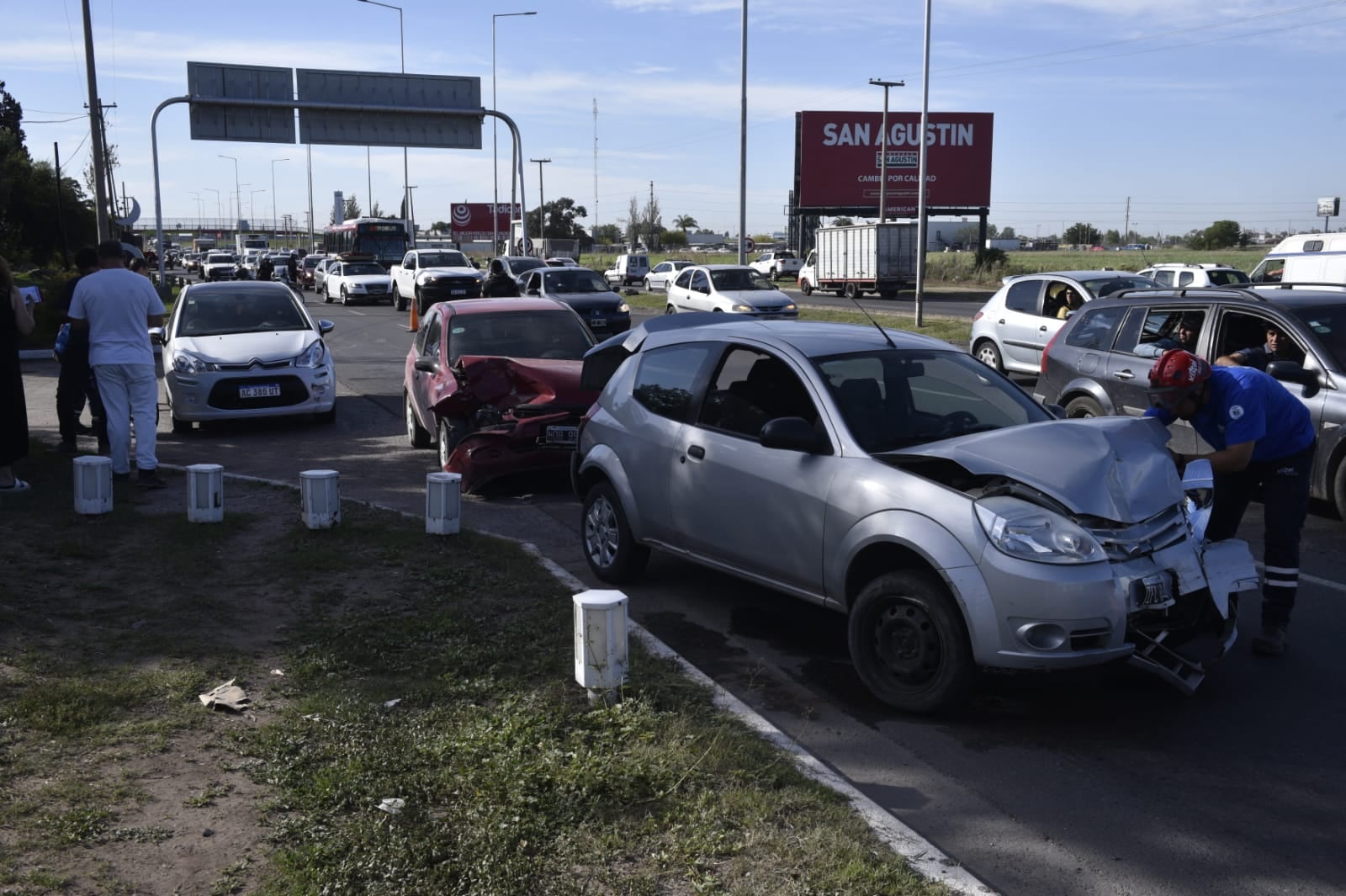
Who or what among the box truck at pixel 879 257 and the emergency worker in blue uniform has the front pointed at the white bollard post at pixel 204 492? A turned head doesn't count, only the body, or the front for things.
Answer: the emergency worker in blue uniform

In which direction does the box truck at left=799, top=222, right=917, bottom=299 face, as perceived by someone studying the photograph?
facing away from the viewer and to the left of the viewer

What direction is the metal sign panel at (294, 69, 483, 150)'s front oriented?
away from the camera

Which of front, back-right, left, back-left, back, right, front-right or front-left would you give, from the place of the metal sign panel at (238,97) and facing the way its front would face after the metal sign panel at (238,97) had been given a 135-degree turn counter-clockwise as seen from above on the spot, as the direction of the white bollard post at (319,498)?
front-left

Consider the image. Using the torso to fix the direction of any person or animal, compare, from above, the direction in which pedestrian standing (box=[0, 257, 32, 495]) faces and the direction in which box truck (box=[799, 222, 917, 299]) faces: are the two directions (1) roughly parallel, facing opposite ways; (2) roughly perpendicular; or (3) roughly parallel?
roughly perpendicular

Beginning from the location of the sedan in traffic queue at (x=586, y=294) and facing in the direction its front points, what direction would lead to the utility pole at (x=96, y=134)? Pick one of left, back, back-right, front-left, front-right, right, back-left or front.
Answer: back-right

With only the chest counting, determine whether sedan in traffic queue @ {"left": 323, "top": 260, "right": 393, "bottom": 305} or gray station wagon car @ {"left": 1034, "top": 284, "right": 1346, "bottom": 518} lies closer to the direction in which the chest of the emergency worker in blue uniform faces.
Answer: the sedan in traffic queue

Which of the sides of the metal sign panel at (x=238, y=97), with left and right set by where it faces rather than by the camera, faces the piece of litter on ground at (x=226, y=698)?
back

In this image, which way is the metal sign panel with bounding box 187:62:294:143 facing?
away from the camera

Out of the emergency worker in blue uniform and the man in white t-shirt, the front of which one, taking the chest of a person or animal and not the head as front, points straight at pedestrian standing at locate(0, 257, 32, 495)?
the emergency worker in blue uniform

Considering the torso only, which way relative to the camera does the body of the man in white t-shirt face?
away from the camera

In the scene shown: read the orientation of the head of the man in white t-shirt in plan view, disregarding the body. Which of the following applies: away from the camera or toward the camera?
away from the camera

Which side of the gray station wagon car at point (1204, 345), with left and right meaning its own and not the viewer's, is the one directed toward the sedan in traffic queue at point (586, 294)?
back

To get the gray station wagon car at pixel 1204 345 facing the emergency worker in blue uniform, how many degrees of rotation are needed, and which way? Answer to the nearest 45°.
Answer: approximately 45° to its right

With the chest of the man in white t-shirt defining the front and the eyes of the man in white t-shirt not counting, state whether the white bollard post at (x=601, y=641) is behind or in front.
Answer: behind

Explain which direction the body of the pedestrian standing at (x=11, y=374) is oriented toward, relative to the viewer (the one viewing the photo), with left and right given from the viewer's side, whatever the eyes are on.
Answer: facing to the right of the viewer
